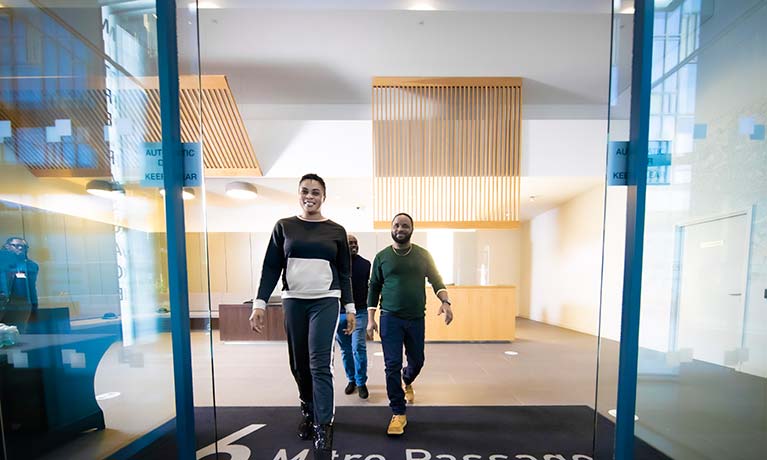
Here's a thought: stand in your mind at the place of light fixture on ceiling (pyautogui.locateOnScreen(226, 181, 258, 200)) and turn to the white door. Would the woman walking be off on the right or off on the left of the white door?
right

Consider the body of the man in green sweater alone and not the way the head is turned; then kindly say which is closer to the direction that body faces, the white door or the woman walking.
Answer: the woman walking

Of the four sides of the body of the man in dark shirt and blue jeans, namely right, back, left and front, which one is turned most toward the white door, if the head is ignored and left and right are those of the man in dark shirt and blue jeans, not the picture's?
left

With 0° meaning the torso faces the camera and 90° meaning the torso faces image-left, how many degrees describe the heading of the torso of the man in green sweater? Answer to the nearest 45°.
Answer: approximately 0°

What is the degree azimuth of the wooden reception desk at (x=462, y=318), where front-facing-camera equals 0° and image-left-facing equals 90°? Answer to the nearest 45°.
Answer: approximately 0°

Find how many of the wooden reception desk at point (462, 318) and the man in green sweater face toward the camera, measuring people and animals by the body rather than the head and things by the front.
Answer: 2

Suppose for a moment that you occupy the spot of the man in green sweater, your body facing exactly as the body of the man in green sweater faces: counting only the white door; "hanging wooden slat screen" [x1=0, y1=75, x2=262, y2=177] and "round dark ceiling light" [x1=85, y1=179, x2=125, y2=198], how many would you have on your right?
2
